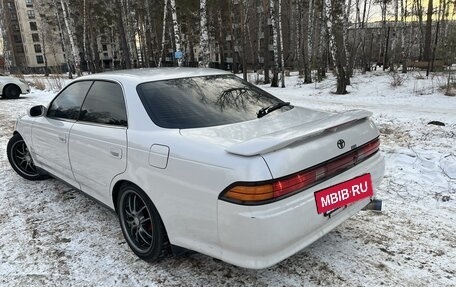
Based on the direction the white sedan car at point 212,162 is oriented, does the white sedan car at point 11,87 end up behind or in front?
in front

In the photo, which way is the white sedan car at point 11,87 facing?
to the viewer's right

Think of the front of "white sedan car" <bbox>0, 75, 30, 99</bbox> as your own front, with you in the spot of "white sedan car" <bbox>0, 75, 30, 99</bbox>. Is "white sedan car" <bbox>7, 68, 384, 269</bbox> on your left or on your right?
on your right

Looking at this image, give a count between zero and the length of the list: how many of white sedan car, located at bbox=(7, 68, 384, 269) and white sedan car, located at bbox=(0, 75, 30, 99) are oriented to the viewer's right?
1

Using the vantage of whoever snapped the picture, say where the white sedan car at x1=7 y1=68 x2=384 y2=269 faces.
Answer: facing away from the viewer and to the left of the viewer
